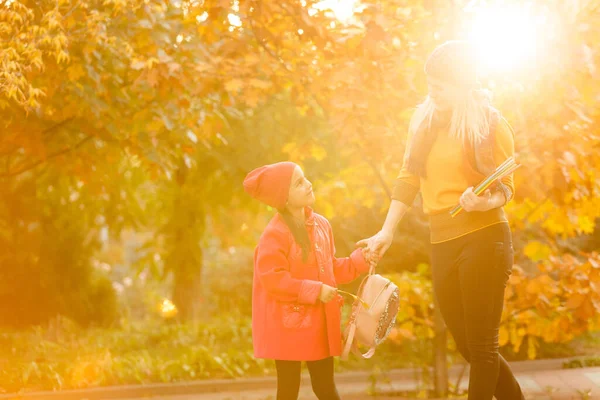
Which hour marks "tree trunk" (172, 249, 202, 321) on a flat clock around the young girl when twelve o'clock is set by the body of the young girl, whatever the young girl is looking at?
The tree trunk is roughly at 7 o'clock from the young girl.

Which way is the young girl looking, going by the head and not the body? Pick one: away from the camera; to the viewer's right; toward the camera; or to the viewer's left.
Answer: to the viewer's right

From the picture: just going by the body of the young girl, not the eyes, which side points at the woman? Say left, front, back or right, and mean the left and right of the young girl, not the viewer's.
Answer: front

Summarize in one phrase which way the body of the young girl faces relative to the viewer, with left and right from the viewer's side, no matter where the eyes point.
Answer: facing the viewer and to the right of the viewer

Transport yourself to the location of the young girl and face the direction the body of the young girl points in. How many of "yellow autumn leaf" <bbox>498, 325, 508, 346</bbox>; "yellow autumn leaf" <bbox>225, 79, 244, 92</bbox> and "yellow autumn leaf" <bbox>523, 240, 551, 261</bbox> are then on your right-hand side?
0

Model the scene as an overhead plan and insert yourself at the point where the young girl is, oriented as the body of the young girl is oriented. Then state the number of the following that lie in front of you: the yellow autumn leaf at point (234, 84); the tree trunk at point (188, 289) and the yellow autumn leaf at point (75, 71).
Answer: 0

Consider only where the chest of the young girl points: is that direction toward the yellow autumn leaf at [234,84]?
no

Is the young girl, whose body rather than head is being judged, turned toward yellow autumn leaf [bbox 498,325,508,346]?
no

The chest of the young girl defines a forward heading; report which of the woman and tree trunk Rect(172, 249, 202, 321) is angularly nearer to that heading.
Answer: the woman

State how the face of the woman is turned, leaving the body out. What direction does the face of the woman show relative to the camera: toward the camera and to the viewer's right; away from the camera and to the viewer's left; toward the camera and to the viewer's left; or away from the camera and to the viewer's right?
toward the camera and to the viewer's left

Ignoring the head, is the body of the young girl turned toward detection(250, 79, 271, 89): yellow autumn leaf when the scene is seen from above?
no
